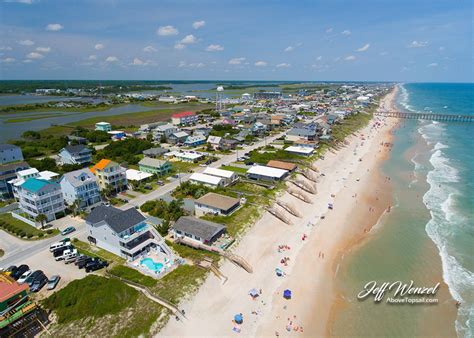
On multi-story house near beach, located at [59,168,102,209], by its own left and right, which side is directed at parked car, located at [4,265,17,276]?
right

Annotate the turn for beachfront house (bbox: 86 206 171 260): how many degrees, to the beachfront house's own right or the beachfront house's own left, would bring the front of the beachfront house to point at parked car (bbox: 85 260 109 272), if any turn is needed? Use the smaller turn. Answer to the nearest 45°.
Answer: approximately 90° to the beachfront house's own right

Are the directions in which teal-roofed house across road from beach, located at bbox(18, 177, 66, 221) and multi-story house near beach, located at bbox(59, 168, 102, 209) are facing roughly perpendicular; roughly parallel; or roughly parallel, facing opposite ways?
roughly parallel

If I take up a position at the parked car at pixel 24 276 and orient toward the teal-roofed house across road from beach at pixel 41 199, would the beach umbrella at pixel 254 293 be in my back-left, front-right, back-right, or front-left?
back-right

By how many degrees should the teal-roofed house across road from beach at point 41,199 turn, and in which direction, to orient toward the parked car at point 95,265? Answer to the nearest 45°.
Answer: approximately 45° to its right

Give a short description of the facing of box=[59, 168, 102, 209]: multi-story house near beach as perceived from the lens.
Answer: facing the viewer and to the right of the viewer

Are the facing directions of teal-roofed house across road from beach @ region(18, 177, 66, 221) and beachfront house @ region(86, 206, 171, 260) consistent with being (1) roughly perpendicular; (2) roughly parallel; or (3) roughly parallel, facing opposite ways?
roughly parallel

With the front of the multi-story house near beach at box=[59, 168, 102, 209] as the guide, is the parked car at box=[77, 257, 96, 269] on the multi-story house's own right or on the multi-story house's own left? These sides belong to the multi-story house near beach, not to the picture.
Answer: on the multi-story house's own right

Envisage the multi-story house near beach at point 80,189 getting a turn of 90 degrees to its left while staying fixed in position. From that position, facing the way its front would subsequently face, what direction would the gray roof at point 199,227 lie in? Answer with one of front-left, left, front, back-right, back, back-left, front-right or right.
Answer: right

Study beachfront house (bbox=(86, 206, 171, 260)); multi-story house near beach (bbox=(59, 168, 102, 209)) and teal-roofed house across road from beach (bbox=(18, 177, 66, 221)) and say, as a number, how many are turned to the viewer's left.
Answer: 0

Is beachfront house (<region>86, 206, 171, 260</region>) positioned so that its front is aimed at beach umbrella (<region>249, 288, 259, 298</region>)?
yes

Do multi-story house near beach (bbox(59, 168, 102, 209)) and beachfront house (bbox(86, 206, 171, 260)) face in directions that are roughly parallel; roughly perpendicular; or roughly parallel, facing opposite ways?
roughly parallel

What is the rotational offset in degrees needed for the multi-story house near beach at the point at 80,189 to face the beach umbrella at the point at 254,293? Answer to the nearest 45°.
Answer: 0° — it already faces it

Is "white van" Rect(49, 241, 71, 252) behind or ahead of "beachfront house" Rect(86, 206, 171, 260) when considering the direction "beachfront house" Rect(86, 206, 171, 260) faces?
behind

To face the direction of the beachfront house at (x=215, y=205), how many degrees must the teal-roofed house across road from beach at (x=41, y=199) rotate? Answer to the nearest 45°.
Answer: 0° — it already faces it

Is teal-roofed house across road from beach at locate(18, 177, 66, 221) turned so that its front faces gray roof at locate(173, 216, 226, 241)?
yes
